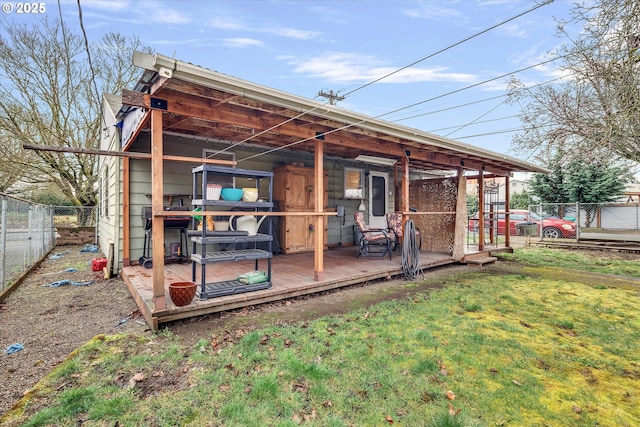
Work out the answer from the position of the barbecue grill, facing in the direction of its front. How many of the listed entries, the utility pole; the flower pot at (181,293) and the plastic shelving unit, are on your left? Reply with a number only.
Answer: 1

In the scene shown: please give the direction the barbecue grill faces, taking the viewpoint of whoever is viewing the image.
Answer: facing the viewer and to the right of the viewer

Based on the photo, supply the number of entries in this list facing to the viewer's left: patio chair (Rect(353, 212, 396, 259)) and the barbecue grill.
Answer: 0

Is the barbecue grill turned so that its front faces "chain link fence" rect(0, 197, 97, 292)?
no

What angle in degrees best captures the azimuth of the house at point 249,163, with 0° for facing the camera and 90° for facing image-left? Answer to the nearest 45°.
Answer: approximately 315°

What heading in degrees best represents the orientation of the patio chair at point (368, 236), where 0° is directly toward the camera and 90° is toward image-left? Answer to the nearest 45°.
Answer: approximately 270°

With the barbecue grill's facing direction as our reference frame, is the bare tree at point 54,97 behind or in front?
behind

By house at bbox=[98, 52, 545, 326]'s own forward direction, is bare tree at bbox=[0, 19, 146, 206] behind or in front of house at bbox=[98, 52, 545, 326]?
behind
